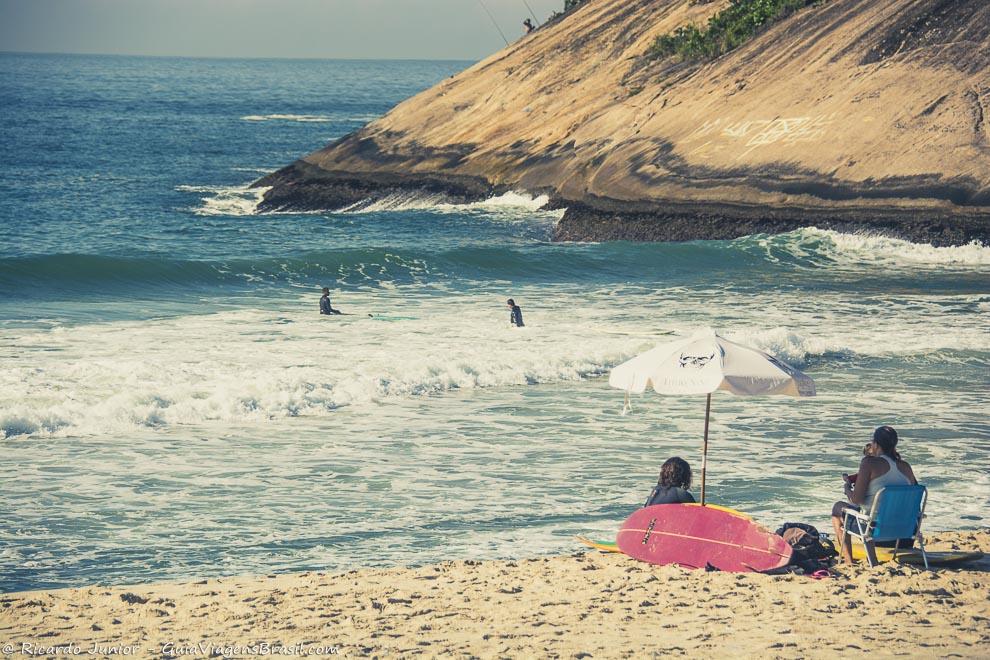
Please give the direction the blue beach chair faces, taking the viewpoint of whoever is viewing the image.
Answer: facing away from the viewer and to the left of the viewer

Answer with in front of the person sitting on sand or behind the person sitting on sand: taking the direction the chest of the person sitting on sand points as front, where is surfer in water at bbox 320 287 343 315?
in front

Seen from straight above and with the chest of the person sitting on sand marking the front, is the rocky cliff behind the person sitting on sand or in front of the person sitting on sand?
in front

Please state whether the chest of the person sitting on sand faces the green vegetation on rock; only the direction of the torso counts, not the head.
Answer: yes

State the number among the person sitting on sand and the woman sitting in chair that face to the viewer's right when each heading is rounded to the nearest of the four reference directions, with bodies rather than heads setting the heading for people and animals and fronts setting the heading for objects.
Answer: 0

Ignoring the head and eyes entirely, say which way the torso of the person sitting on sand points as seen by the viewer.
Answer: away from the camera

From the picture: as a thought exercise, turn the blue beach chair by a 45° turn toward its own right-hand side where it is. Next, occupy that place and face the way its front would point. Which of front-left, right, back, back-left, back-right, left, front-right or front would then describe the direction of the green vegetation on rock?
front

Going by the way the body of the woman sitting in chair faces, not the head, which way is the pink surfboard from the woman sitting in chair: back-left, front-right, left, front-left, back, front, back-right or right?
front-left

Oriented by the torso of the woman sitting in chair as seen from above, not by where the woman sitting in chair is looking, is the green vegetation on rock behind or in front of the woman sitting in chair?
in front

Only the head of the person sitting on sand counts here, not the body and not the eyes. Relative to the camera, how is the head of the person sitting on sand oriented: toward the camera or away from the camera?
away from the camera

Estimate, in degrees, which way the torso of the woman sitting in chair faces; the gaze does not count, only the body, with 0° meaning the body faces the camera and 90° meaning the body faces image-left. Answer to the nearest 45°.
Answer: approximately 135°

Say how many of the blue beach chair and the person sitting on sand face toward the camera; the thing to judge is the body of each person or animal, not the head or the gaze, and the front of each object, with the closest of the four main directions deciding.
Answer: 0
